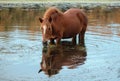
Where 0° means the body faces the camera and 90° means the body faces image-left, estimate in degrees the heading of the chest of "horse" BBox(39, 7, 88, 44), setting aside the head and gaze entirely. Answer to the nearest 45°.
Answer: approximately 45°
